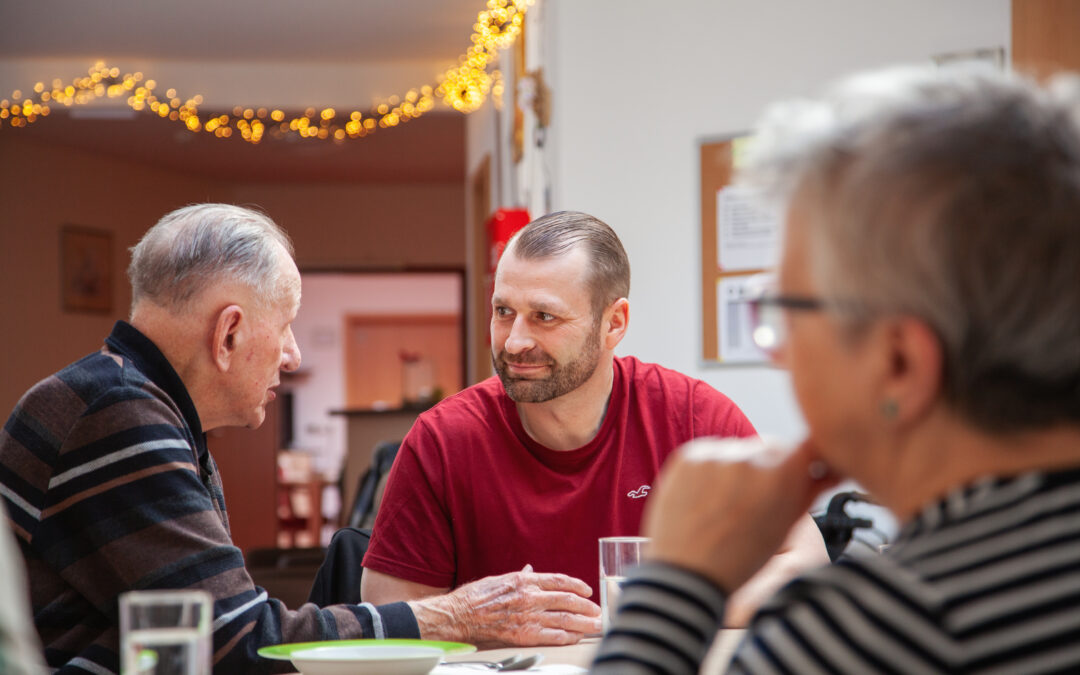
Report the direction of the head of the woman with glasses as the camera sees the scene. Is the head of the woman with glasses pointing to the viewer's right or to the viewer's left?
to the viewer's left

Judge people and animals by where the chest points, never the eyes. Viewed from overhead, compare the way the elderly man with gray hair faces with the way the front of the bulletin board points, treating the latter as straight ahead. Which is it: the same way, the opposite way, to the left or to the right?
to the left

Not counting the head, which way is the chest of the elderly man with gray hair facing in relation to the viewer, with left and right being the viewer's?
facing away from the viewer and to the right of the viewer

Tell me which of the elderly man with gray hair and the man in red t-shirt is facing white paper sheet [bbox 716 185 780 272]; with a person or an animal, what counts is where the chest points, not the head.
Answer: the elderly man with gray hair

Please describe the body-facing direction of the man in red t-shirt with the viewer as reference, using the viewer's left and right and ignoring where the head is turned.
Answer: facing the viewer

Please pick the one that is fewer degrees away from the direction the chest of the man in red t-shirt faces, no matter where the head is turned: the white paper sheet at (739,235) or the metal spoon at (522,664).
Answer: the metal spoon

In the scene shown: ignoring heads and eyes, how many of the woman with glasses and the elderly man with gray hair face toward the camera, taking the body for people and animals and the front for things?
0

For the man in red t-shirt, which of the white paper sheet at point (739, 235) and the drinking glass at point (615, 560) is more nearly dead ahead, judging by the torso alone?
the drinking glass

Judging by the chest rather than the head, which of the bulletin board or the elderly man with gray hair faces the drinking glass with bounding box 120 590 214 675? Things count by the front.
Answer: the bulletin board

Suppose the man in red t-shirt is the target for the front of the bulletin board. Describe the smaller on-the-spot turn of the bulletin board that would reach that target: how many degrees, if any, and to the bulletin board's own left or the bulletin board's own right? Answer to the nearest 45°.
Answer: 0° — it already faces them
